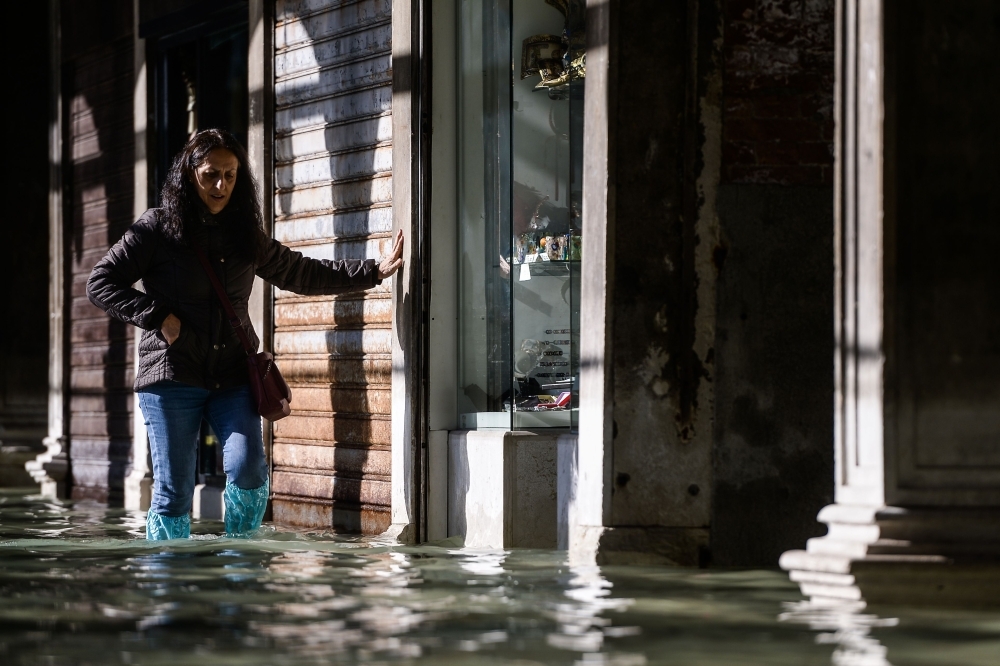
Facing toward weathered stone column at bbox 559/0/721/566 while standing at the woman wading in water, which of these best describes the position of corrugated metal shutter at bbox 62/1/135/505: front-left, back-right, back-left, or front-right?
back-left

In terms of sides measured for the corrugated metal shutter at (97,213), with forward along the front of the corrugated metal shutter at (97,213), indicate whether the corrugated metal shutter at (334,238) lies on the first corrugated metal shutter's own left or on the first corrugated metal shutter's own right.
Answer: on the first corrugated metal shutter's own left

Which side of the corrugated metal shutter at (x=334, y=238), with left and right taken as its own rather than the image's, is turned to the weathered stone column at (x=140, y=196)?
right

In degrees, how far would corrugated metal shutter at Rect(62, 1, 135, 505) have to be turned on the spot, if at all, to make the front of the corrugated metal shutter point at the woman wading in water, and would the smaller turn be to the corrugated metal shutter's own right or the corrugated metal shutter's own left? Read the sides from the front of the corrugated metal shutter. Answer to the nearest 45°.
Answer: approximately 45° to the corrugated metal shutter's own left

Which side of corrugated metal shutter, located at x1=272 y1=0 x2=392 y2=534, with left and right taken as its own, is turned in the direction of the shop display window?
left

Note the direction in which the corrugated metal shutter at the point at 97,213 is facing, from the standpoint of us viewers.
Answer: facing the viewer and to the left of the viewer

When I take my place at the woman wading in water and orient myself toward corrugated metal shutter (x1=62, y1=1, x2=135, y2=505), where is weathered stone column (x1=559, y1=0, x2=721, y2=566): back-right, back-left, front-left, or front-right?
back-right

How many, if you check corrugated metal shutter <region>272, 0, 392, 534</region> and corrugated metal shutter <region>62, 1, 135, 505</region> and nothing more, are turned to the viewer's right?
0
